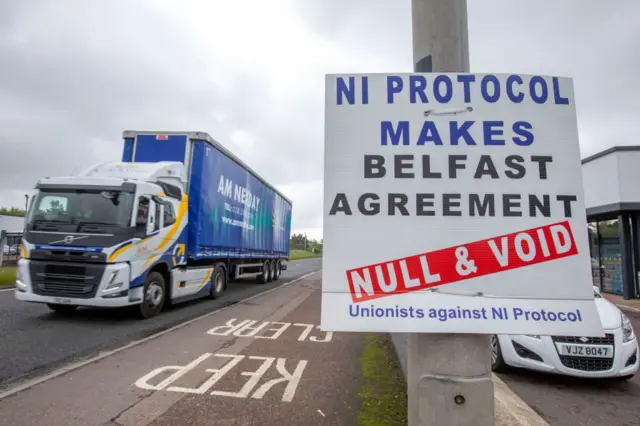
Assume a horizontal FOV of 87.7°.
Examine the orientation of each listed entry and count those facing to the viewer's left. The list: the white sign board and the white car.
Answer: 0

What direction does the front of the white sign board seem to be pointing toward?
toward the camera

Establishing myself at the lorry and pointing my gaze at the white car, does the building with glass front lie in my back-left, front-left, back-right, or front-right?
front-left

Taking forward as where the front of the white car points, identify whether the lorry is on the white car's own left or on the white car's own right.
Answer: on the white car's own right

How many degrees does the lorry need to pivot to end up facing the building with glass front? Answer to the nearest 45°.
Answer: approximately 135° to its left

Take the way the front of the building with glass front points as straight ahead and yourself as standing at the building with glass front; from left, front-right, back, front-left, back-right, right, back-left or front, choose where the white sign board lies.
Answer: front-left

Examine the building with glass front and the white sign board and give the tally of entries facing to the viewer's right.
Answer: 0

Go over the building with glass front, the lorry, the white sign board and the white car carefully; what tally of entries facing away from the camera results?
0

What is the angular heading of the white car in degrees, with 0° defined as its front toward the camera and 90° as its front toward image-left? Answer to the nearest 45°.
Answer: approximately 315°

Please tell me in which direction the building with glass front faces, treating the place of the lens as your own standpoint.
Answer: facing the viewer and to the left of the viewer

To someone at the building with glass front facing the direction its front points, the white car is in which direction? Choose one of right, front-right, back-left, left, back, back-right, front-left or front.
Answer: front-left

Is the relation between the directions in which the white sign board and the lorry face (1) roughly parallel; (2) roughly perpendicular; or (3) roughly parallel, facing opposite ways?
roughly parallel

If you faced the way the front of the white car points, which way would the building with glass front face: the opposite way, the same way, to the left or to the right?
to the right
